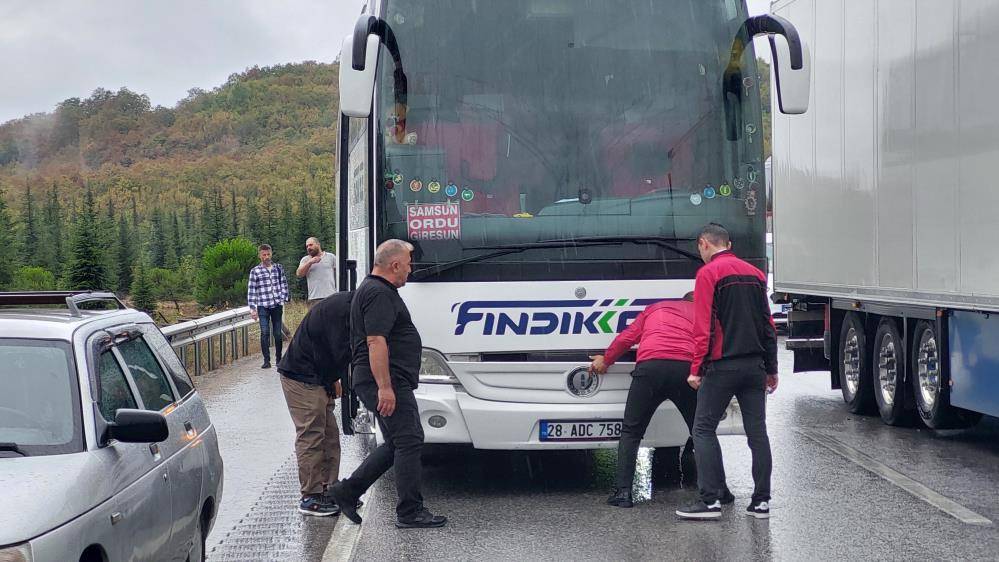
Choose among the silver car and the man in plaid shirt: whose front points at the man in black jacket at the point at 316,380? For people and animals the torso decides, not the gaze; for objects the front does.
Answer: the man in plaid shirt

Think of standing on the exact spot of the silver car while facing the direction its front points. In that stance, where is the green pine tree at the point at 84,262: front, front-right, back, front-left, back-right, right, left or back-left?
back-right

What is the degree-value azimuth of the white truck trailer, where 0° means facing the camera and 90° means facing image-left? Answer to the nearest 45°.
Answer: approximately 315°

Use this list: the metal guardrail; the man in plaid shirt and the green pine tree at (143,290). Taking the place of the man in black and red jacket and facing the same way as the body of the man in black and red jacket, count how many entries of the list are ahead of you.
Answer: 3

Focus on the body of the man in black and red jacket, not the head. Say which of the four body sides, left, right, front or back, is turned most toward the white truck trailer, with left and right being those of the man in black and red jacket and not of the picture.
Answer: right

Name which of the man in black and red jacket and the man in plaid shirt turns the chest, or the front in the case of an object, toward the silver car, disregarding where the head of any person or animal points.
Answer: the man in plaid shirt

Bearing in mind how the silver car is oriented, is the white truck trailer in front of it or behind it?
behind

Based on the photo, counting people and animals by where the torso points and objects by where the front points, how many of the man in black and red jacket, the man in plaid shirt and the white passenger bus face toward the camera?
2

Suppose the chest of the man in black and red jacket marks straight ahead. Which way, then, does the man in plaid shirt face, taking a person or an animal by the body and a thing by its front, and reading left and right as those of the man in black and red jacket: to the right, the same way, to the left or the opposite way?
the opposite way
